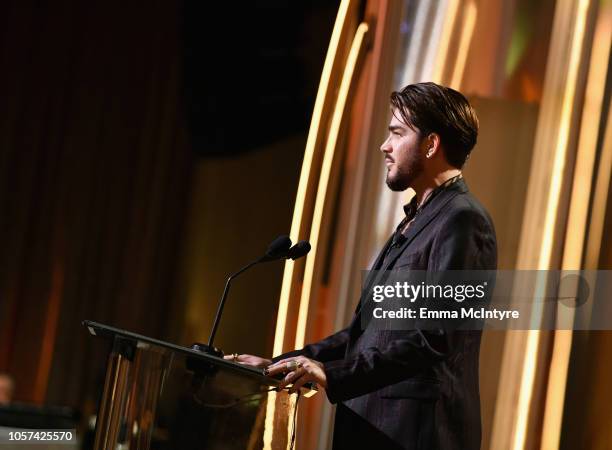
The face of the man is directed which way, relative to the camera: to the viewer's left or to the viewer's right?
to the viewer's left

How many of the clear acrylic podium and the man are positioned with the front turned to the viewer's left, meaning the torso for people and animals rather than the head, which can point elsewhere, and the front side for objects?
2

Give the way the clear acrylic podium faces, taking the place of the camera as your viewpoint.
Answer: facing to the left of the viewer

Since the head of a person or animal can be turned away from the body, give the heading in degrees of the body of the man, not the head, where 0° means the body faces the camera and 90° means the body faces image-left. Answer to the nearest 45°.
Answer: approximately 90°

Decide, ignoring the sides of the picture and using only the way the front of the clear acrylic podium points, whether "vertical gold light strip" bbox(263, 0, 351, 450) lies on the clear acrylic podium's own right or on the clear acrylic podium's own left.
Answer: on the clear acrylic podium's own right

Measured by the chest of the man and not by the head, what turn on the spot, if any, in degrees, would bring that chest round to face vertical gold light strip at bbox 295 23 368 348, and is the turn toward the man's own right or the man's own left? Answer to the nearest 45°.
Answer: approximately 90° to the man's own right

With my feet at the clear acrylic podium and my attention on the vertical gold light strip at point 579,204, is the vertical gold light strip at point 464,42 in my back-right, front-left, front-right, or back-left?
front-left

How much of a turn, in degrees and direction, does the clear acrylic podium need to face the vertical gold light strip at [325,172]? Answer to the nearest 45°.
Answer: approximately 90° to its right

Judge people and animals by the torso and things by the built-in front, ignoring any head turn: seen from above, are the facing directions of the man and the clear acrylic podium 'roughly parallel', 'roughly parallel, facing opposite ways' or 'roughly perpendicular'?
roughly parallel
